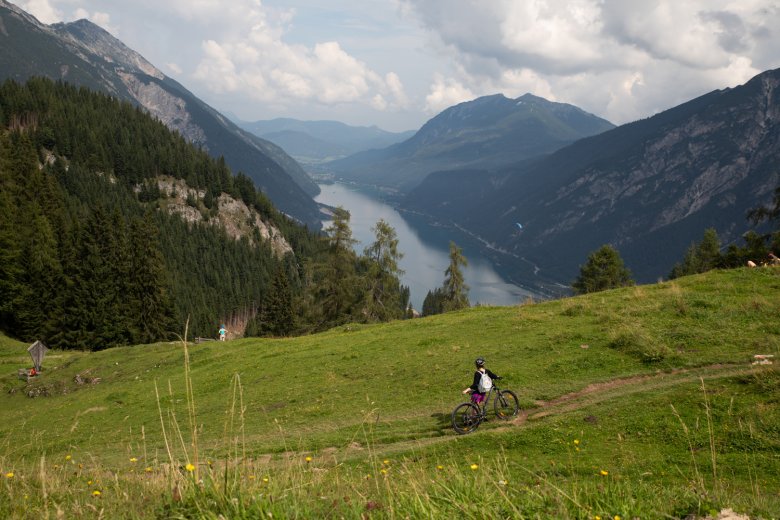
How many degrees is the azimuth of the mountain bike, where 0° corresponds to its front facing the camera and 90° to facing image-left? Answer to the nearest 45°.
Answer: approximately 270°
